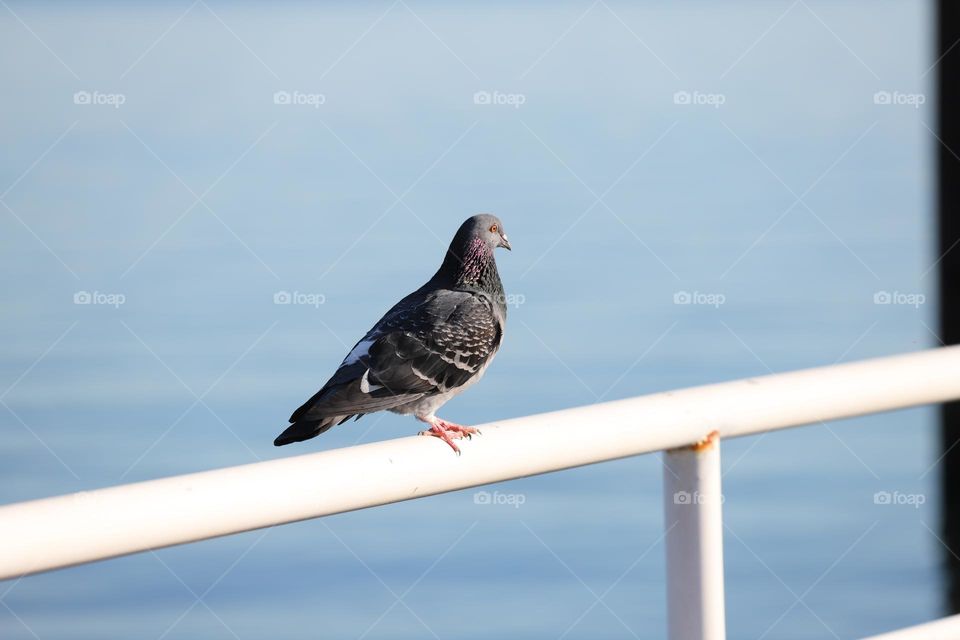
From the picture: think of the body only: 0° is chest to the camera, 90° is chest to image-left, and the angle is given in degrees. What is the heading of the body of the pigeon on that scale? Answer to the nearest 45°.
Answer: approximately 270°

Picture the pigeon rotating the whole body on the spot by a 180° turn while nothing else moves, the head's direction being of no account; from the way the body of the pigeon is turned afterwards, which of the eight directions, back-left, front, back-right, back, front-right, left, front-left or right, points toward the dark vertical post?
back-right
